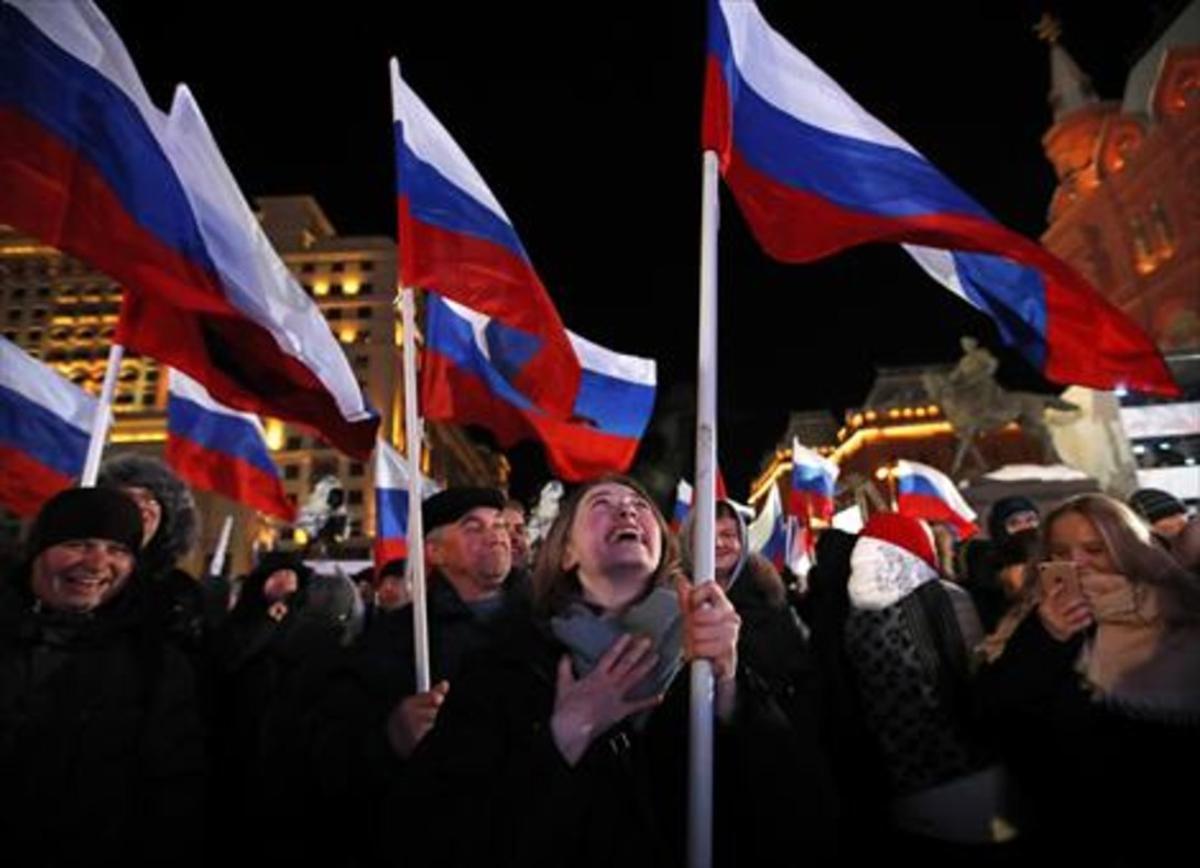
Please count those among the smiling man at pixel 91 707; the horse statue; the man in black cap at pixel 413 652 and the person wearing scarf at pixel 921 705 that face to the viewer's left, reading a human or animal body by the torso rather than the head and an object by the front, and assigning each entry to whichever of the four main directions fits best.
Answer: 1

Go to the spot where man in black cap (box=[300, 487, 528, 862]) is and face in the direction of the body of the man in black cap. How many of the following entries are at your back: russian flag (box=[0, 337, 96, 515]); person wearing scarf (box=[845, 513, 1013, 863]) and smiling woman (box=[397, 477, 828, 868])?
1

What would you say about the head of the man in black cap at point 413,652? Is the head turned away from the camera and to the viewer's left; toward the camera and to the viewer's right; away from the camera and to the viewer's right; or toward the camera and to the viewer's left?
toward the camera and to the viewer's right

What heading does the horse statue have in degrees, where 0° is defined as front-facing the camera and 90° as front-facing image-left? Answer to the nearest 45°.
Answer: approximately 90°

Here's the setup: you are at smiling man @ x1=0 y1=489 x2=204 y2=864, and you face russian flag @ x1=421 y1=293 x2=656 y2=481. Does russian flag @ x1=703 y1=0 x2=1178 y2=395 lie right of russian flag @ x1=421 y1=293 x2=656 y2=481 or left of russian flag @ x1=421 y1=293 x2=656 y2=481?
right

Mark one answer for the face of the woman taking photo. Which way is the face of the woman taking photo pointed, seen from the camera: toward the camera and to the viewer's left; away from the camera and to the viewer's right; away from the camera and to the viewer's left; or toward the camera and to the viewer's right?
toward the camera and to the viewer's left

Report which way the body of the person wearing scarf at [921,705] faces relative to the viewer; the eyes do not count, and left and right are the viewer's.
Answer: facing away from the viewer and to the right of the viewer

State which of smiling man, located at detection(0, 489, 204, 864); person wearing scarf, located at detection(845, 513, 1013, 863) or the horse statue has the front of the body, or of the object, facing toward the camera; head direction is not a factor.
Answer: the smiling man

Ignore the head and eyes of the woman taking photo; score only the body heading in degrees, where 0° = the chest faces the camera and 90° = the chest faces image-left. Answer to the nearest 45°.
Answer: approximately 45°

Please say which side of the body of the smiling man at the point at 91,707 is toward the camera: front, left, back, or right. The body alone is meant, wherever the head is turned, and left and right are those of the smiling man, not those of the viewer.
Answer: front

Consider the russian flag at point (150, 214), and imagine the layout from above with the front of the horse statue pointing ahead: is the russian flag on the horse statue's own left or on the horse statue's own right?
on the horse statue's own left

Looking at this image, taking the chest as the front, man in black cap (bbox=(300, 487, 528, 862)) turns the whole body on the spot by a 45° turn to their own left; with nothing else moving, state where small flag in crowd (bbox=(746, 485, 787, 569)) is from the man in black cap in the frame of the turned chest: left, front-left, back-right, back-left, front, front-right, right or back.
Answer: front-left

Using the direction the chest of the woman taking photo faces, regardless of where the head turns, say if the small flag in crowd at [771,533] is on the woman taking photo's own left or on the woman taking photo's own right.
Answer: on the woman taking photo's own right

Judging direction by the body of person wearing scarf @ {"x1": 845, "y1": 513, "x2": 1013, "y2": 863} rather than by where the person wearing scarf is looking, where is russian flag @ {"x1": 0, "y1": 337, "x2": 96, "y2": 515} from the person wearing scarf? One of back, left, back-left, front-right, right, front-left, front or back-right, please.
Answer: back-left

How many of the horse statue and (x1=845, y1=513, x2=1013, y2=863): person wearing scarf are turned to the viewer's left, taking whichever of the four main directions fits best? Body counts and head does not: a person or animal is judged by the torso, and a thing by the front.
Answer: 1

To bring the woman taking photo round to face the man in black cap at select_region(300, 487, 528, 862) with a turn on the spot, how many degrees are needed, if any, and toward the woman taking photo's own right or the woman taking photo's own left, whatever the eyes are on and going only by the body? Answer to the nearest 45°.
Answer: approximately 45° to the woman taking photo's own right
